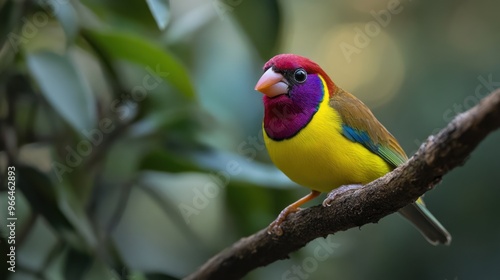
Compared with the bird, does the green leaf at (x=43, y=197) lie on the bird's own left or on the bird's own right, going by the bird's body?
on the bird's own right

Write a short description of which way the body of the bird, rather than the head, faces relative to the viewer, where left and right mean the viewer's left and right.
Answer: facing the viewer and to the left of the viewer
